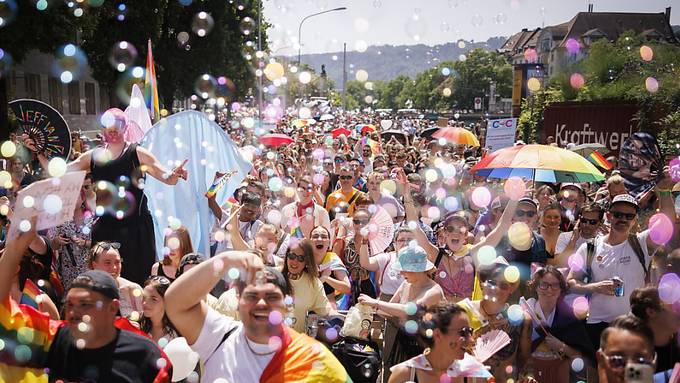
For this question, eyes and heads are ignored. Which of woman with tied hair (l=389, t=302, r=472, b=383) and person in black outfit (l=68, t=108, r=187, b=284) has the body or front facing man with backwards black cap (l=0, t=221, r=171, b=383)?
the person in black outfit

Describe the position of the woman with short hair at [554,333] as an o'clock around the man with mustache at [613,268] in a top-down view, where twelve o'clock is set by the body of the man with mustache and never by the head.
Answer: The woman with short hair is roughly at 1 o'clock from the man with mustache.

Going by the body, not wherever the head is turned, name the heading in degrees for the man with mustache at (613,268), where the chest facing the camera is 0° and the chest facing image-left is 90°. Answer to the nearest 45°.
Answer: approximately 0°

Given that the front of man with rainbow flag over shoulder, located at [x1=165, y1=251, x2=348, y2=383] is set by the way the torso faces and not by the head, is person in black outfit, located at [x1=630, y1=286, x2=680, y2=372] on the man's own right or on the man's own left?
on the man's own left

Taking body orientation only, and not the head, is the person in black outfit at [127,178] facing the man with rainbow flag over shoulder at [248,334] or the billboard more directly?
the man with rainbow flag over shoulder

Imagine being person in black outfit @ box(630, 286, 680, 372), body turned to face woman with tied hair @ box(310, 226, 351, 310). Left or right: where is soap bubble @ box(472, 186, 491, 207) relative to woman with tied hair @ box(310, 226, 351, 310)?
right

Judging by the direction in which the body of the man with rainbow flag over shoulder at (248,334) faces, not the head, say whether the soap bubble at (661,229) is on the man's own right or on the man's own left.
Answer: on the man's own left

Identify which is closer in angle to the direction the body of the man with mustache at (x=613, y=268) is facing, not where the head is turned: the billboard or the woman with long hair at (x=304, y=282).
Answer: the woman with long hair
